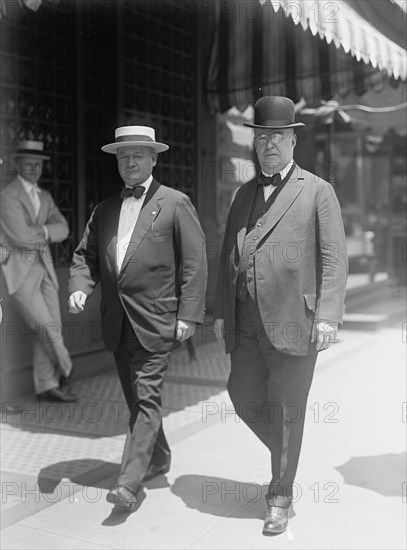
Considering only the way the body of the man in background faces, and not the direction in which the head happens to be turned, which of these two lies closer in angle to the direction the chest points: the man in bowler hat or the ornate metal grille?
the man in bowler hat

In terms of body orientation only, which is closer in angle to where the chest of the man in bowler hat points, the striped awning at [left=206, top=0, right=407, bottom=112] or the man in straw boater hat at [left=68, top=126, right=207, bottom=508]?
the man in straw boater hat

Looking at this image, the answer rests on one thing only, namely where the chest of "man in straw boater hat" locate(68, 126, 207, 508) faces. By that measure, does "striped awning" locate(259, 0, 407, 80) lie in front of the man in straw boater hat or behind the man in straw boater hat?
behind

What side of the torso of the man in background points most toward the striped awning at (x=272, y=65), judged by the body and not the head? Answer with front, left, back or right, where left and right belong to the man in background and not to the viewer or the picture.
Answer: left

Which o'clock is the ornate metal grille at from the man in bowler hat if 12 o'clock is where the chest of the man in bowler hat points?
The ornate metal grille is roughly at 4 o'clock from the man in bowler hat.

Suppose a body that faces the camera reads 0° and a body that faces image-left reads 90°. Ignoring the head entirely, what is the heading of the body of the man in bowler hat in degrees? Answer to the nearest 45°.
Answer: approximately 45°

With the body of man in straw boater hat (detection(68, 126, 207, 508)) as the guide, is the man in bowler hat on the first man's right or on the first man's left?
on the first man's left

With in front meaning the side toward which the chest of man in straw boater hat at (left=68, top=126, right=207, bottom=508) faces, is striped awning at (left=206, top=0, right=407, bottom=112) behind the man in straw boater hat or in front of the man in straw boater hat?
behind

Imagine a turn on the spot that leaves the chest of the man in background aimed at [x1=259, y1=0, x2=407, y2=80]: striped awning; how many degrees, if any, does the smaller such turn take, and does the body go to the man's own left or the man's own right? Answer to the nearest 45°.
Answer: approximately 45° to the man's own left
